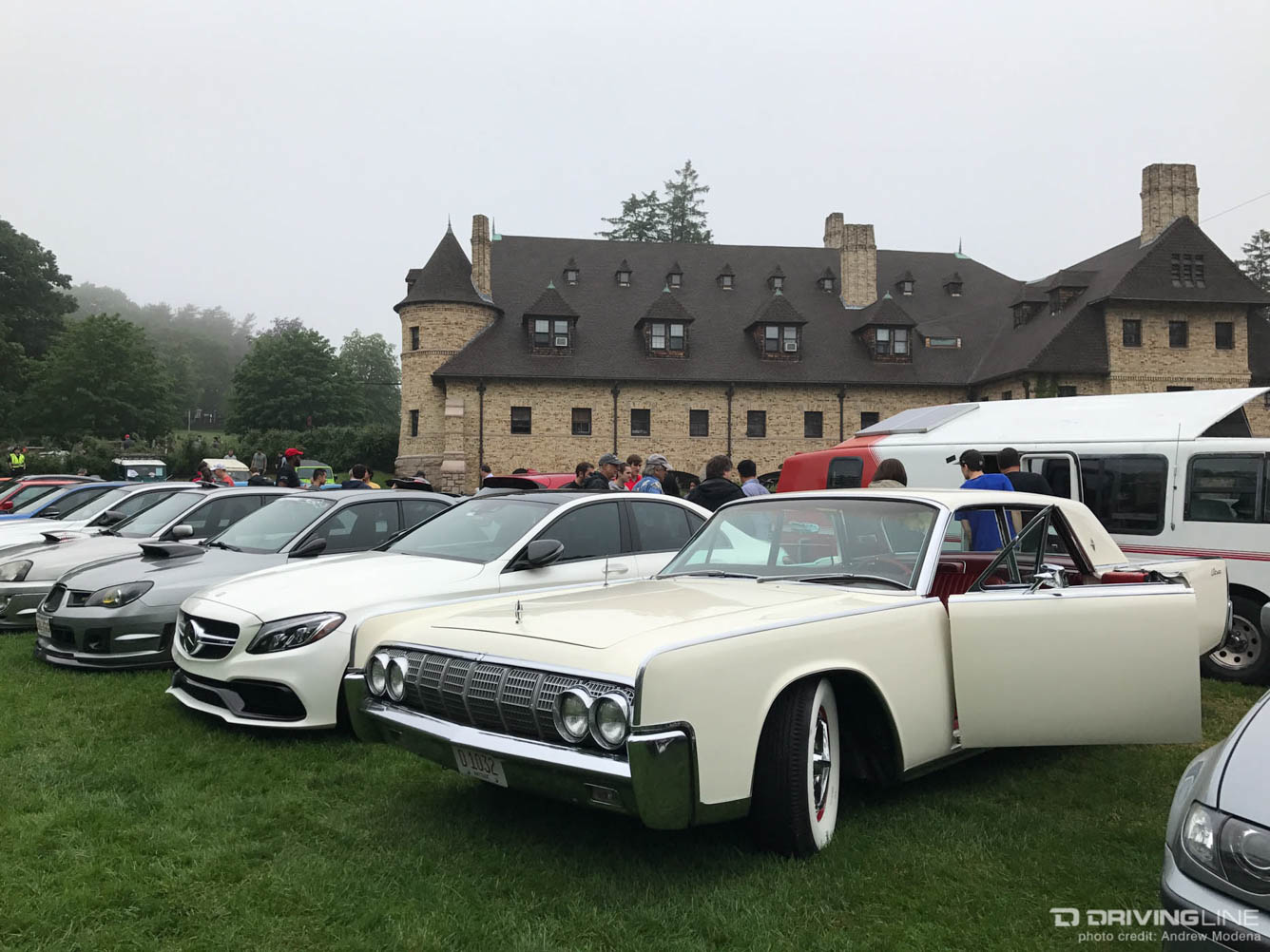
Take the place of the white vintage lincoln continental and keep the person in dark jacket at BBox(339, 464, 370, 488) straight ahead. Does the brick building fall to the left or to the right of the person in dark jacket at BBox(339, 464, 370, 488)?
right

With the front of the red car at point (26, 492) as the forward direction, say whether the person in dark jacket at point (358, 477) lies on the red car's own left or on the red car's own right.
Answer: on the red car's own left

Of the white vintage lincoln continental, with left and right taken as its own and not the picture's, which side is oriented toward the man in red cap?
right

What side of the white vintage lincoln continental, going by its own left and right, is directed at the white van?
back

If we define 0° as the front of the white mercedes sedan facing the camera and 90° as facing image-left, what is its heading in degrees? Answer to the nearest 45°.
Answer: approximately 45°

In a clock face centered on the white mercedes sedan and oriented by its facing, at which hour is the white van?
The white van is roughly at 7 o'clock from the white mercedes sedan.

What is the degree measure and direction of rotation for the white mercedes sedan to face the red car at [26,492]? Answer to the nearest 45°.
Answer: approximately 90° to its right

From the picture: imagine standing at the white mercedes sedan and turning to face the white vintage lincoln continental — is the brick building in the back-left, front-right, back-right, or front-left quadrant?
back-left

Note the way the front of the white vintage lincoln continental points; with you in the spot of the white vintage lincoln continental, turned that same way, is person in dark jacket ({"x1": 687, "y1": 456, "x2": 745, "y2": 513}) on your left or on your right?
on your right
